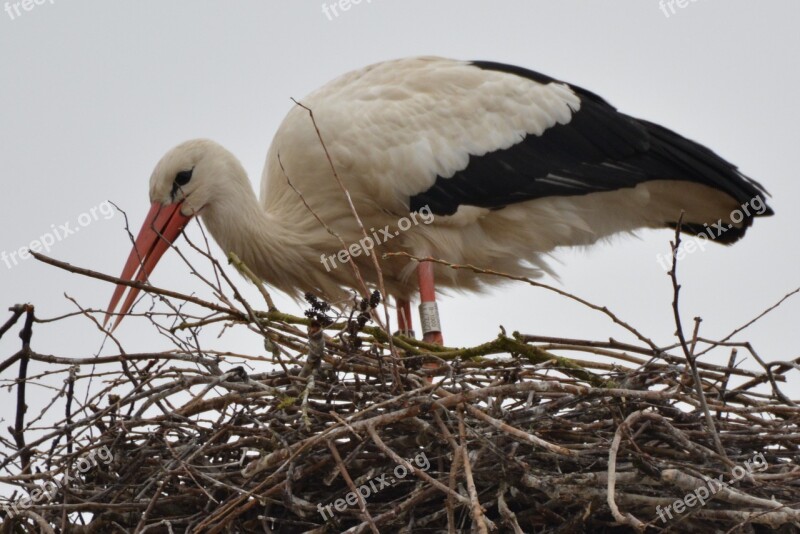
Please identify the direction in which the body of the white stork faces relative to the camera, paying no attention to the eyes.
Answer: to the viewer's left
